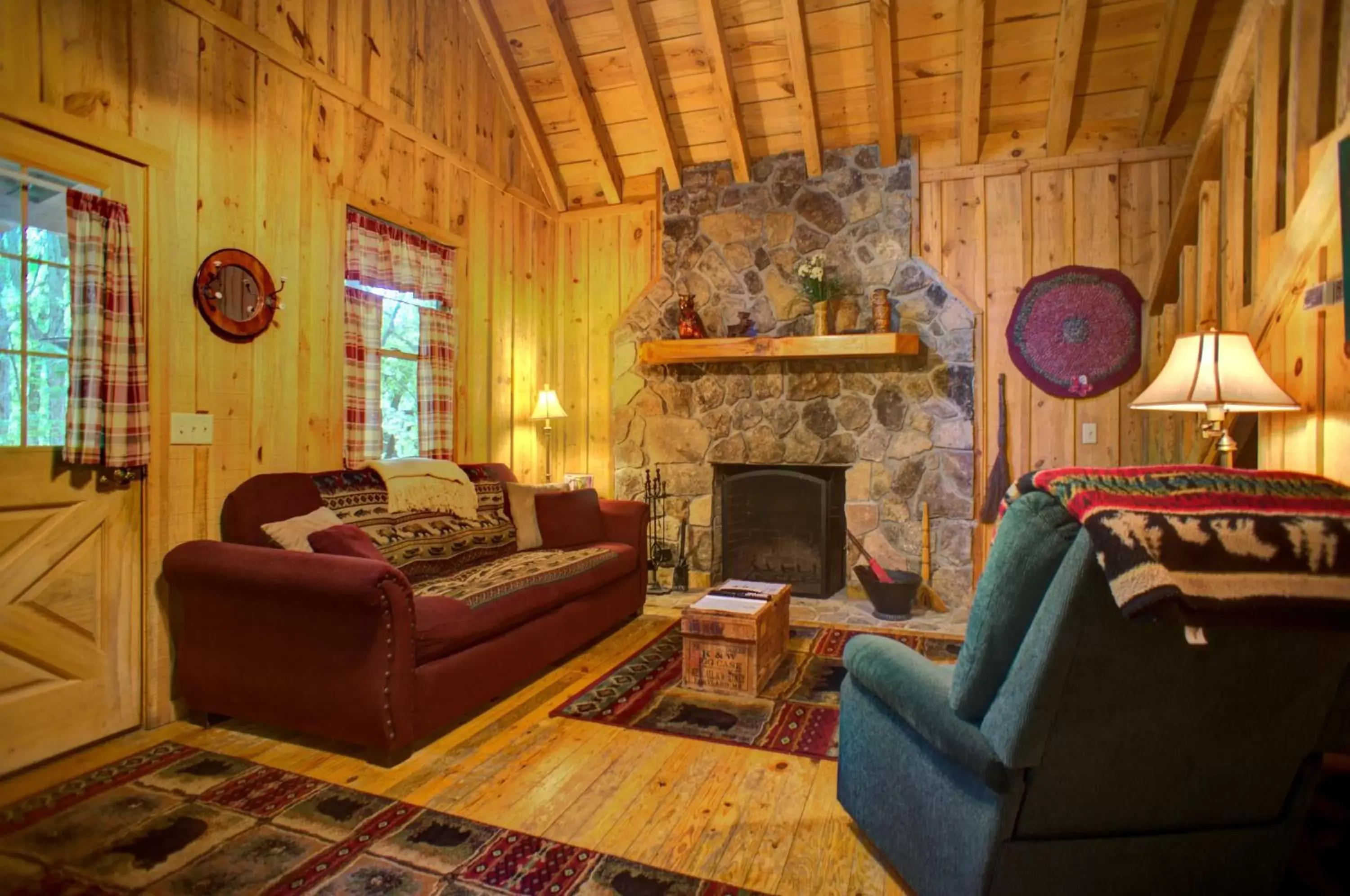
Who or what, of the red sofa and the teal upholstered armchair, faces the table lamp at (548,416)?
the teal upholstered armchair

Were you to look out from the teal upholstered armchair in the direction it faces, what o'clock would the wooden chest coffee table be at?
The wooden chest coffee table is roughly at 12 o'clock from the teal upholstered armchair.

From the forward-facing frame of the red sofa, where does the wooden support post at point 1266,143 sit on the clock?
The wooden support post is roughly at 11 o'clock from the red sofa.

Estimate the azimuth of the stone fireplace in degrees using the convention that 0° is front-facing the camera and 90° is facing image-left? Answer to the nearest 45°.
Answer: approximately 0°

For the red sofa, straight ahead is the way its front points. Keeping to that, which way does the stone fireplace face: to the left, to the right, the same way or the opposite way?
to the right

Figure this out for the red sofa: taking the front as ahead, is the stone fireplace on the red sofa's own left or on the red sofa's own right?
on the red sofa's own left

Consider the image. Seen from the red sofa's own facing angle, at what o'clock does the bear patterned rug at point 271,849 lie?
The bear patterned rug is roughly at 2 o'clock from the red sofa.
